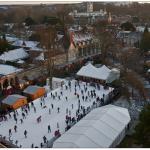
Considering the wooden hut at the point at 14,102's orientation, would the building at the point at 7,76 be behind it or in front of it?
behind

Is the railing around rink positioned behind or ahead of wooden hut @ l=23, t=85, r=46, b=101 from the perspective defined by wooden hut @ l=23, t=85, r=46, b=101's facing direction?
ahead

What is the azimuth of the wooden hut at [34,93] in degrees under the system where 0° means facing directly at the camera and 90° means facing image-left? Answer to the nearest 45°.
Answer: approximately 315°

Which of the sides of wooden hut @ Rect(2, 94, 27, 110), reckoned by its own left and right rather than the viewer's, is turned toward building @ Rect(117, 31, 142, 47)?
left

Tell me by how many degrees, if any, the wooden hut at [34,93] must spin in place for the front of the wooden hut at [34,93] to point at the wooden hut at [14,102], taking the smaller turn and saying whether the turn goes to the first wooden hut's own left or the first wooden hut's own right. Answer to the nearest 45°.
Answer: approximately 90° to the first wooden hut's own right

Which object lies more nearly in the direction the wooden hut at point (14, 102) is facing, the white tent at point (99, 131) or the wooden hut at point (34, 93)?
the white tent

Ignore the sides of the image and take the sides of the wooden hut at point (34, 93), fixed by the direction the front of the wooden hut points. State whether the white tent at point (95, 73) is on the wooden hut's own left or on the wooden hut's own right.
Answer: on the wooden hut's own left

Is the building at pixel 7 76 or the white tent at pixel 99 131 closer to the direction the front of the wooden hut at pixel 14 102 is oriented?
the white tent

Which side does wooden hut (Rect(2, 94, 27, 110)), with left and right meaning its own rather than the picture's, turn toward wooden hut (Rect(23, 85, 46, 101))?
left

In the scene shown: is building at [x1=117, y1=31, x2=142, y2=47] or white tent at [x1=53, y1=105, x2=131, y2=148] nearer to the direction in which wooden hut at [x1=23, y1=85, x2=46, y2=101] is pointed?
the white tent

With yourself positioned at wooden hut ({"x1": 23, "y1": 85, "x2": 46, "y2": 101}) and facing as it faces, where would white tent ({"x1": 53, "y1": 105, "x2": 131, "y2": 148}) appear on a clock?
The white tent is roughly at 1 o'clock from the wooden hut.
